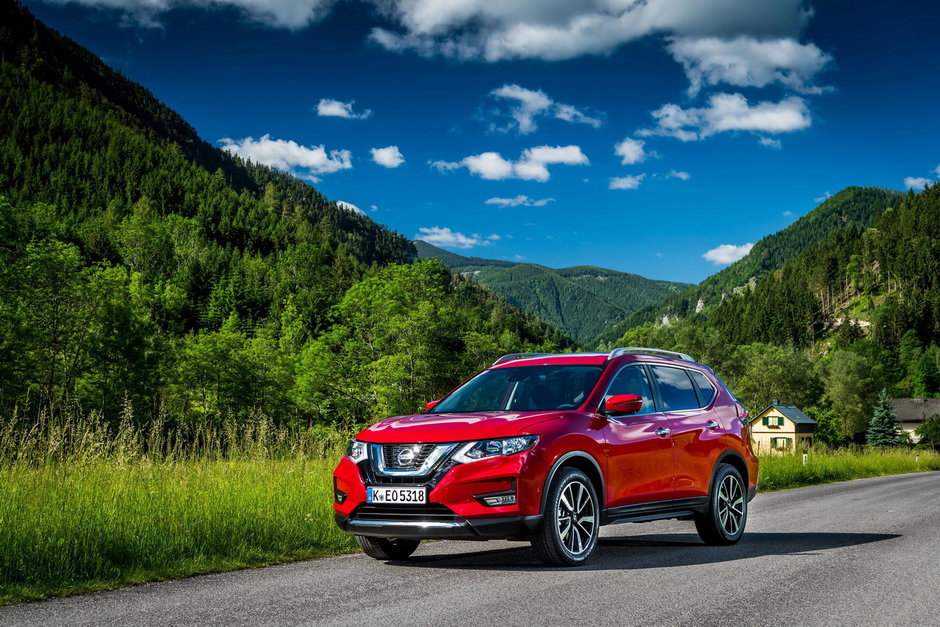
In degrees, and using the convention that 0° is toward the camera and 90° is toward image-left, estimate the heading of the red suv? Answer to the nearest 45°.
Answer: approximately 45°
